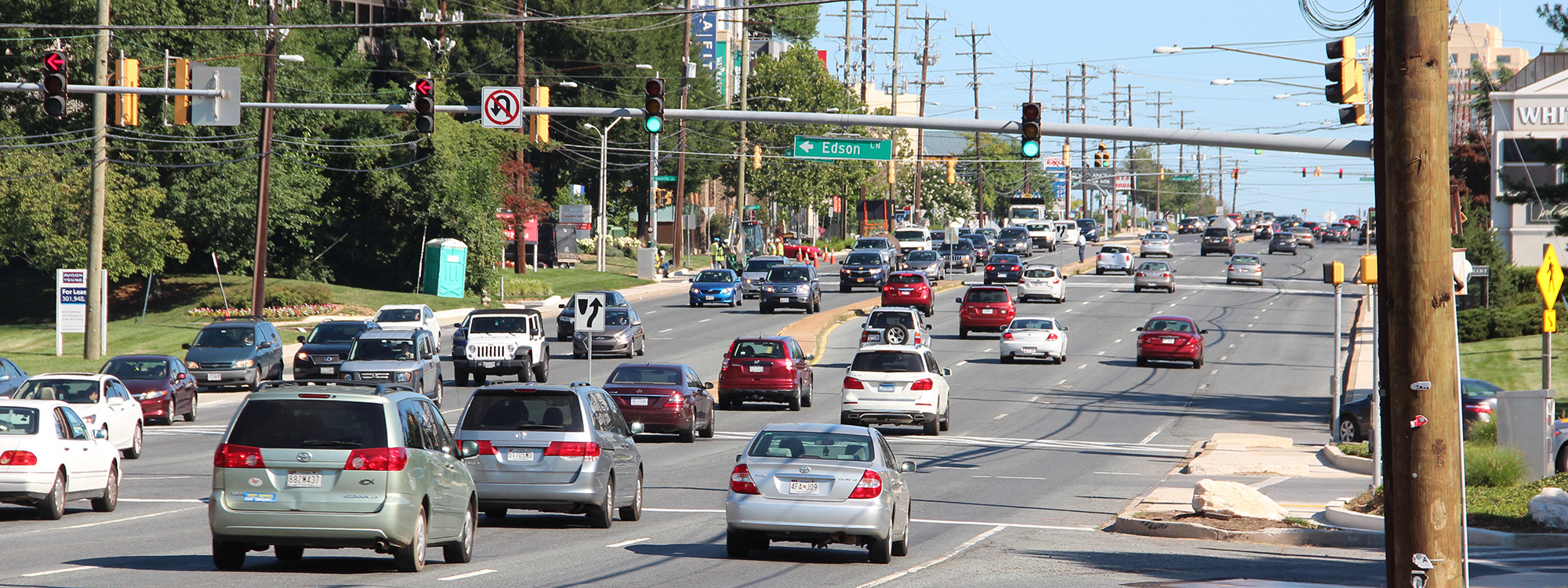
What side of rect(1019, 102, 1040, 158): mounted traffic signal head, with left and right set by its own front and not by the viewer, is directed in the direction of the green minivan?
front

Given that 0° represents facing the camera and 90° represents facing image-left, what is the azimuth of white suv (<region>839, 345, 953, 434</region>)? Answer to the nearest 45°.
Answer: approximately 180°

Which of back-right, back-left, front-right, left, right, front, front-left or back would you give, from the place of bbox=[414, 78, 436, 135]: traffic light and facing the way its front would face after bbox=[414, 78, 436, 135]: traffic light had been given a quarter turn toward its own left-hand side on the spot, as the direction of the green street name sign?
front-left

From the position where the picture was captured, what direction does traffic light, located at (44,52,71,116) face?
facing the viewer

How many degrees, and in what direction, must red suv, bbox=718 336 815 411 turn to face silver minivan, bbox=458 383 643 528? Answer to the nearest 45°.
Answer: approximately 180°

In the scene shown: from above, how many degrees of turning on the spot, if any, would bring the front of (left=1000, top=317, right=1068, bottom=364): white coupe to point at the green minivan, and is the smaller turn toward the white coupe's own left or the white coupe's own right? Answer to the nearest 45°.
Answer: approximately 180°

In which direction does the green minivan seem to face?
away from the camera

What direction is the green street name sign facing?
toward the camera

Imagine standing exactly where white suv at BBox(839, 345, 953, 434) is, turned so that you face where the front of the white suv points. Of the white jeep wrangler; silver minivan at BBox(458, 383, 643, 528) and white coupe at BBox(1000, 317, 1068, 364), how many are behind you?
1

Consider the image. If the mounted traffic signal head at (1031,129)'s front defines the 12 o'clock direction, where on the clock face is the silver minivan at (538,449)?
The silver minivan is roughly at 1 o'clock from the mounted traffic signal head.

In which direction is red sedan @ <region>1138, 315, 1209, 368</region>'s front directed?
away from the camera

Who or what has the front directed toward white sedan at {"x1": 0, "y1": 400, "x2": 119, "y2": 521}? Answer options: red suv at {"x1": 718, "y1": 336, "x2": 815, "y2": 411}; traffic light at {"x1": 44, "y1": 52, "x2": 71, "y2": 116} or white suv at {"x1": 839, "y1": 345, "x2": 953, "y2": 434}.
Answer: the traffic light

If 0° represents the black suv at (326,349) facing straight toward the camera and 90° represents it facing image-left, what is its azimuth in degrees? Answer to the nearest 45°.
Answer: approximately 45°

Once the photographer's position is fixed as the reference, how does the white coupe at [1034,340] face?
facing away from the viewer

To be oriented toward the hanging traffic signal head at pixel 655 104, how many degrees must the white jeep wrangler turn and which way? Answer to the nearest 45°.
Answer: approximately 45° to its left

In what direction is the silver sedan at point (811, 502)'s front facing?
away from the camera

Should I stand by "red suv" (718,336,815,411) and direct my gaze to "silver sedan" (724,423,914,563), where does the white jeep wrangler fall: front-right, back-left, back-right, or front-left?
back-right
